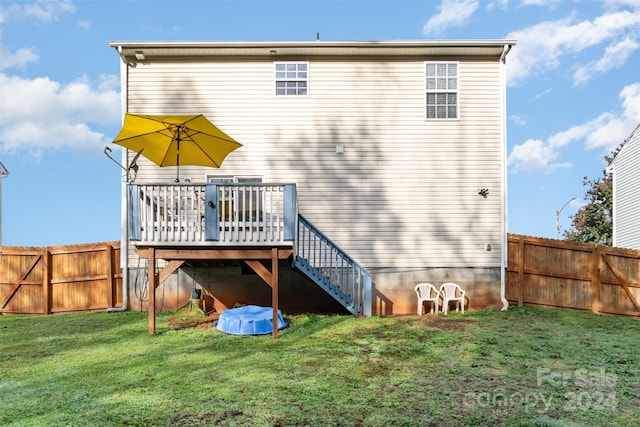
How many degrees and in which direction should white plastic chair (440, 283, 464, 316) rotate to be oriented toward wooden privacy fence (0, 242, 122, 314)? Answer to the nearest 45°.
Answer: approximately 90° to its right

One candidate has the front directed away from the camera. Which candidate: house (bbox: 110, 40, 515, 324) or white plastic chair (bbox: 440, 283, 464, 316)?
the house

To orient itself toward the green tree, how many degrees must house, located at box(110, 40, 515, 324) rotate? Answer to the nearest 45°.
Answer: approximately 45° to its right

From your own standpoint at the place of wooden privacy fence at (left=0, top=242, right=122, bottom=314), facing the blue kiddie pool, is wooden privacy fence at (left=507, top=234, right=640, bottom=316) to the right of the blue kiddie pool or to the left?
left

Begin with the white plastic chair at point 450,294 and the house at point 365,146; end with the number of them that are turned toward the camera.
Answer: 1

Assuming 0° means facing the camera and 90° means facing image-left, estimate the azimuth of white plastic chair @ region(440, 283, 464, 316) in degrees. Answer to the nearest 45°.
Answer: approximately 0°

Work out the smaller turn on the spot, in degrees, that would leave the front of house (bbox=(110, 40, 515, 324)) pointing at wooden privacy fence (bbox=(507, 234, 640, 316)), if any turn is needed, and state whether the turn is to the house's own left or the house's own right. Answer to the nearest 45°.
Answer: approximately 90° to the house's own right

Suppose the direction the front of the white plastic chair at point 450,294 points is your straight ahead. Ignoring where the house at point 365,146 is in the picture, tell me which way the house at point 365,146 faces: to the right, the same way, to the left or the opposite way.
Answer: the opposite way

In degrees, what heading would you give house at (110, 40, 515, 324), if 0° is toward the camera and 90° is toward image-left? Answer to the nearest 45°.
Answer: approximately 180°

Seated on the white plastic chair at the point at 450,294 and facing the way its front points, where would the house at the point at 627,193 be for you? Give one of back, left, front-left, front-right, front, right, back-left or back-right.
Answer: back-left

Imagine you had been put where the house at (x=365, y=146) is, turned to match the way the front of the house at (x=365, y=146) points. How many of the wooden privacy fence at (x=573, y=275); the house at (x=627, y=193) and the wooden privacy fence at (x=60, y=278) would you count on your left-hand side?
1

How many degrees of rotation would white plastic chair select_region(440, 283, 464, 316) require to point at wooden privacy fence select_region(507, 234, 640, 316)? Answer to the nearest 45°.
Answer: approximately 135° to its left

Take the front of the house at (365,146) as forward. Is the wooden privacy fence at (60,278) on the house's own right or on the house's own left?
on the house's own left

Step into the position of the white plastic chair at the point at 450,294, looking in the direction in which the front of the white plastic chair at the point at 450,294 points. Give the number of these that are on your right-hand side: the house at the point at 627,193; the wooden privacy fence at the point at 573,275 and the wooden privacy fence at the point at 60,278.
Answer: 1
